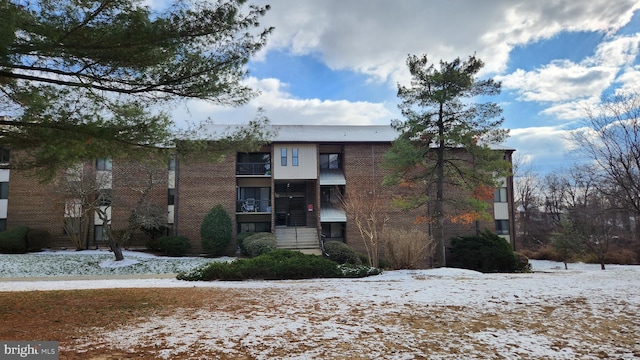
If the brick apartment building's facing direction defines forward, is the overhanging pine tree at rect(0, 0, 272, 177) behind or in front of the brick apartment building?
in front

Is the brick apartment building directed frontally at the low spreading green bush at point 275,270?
yes

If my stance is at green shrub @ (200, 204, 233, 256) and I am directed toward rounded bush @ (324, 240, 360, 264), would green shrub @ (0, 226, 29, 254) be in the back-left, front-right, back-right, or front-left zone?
back-right

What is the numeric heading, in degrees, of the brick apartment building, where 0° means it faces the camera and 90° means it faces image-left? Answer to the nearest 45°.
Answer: approximately 0°

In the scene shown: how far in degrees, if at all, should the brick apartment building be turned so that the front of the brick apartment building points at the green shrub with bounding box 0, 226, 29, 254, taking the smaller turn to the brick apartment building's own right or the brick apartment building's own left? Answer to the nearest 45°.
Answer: approximately 90° to the brick apartment building's own right

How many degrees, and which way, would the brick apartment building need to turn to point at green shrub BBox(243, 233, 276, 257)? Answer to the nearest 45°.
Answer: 0° — it already faces it
